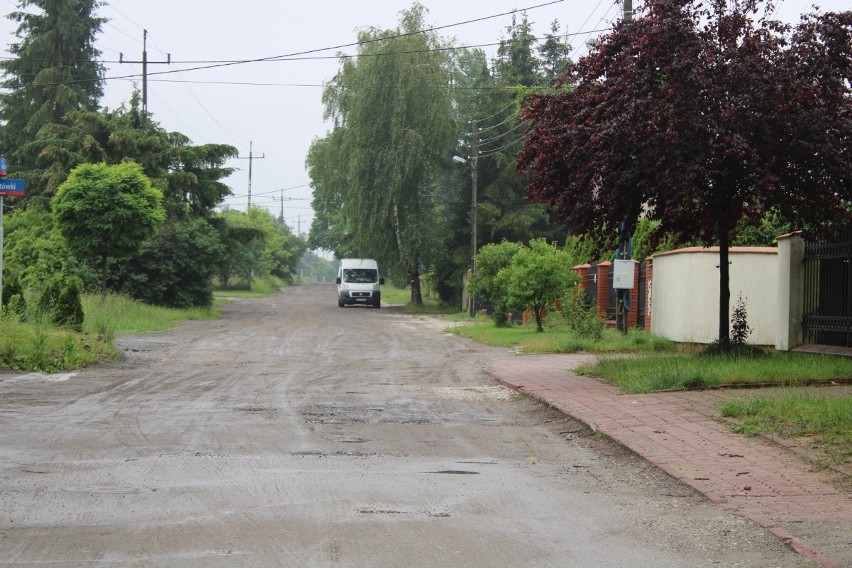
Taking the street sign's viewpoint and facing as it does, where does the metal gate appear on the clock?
The metal gate is roughly at 10 o'clock from the street sign.

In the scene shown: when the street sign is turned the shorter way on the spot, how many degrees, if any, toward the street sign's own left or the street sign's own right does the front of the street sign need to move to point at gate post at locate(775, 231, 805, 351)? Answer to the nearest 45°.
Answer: approximately 45° to the street sign's own left

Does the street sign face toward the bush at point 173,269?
no

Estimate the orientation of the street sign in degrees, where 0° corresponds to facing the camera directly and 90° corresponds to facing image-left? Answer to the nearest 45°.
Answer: approximately 0°

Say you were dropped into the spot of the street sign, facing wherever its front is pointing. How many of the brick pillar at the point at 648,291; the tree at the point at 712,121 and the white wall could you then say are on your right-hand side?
0

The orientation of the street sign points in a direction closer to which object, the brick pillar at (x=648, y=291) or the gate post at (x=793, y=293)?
the gate post

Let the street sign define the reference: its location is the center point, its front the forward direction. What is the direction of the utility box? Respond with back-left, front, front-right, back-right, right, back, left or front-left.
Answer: left

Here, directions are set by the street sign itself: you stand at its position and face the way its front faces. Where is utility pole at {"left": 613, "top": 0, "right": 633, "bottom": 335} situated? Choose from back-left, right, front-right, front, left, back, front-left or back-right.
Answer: left

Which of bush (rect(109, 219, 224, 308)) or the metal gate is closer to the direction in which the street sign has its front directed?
the metal gate

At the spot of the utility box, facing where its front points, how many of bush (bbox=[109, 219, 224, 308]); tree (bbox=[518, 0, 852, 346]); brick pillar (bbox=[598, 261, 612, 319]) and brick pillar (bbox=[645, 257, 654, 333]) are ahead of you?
1
